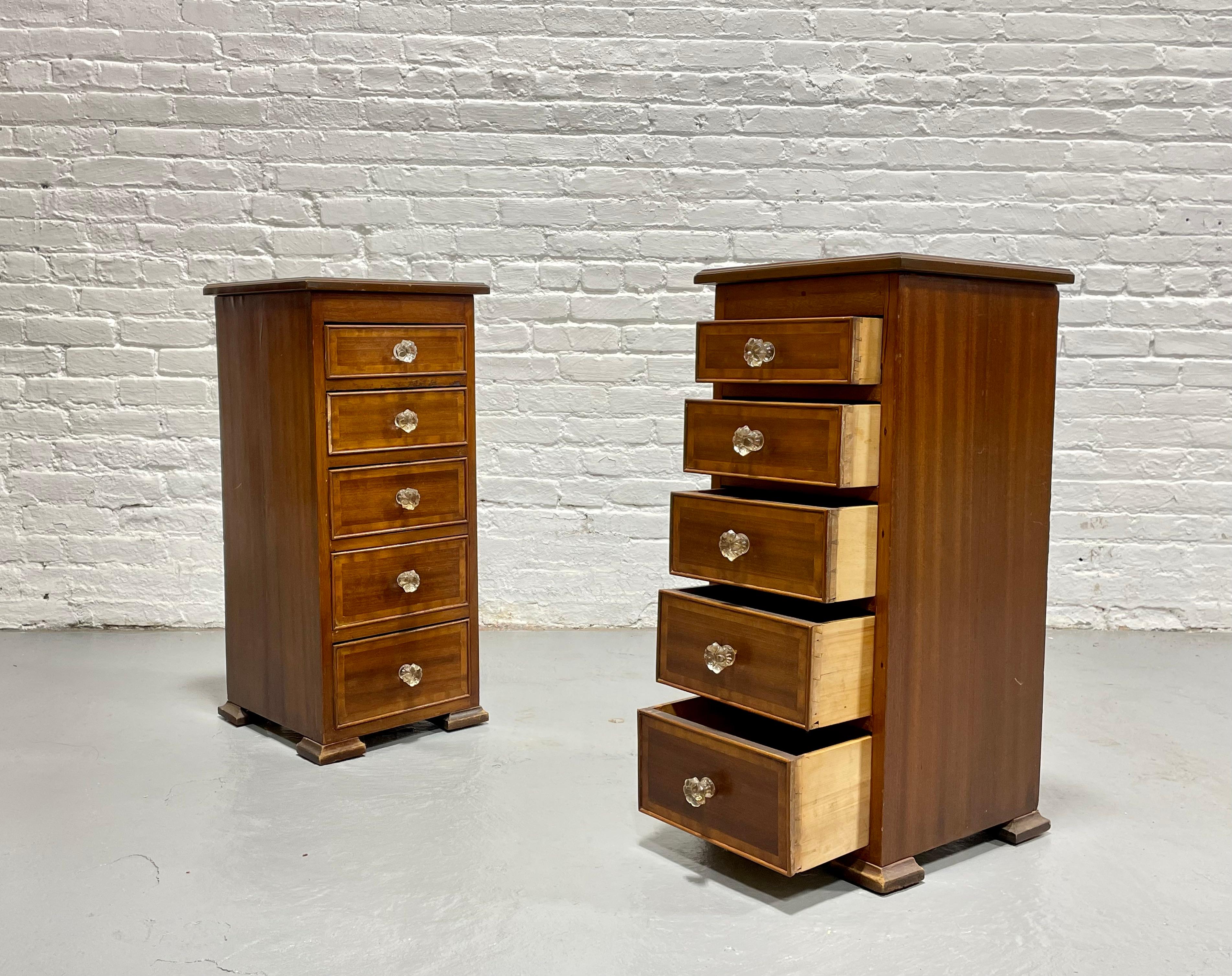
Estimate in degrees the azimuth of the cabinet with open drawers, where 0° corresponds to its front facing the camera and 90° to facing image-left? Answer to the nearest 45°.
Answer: approximately 45°

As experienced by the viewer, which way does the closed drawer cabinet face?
facing the viewer and to the right of the viewer

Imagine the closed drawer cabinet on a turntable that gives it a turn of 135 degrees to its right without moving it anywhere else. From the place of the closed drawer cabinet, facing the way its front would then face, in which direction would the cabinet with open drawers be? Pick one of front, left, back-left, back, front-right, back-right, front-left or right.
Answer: back-left
